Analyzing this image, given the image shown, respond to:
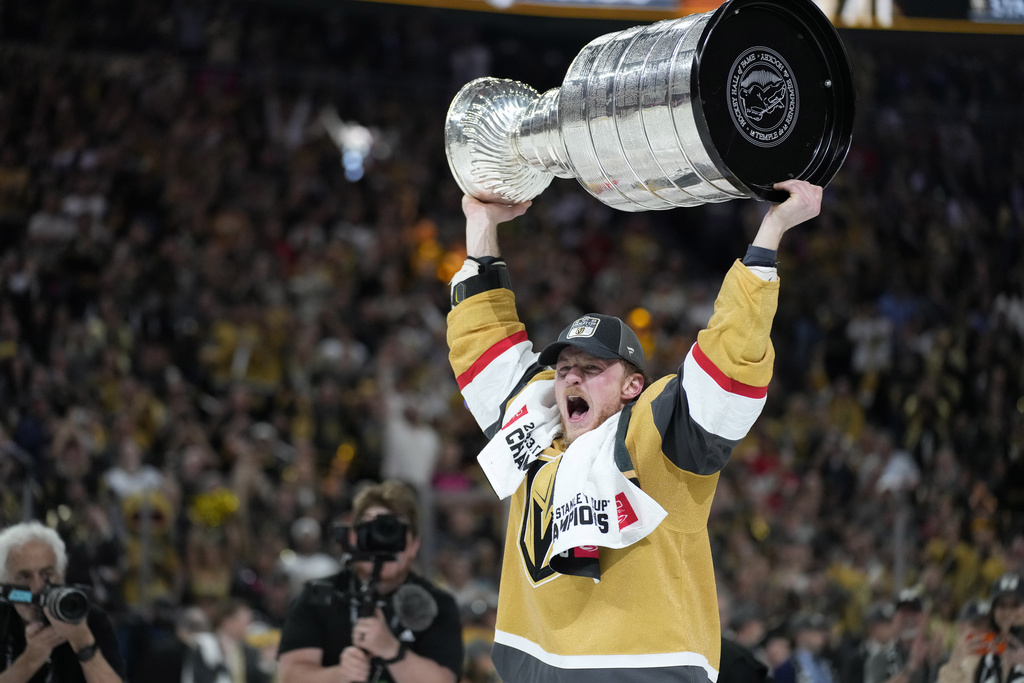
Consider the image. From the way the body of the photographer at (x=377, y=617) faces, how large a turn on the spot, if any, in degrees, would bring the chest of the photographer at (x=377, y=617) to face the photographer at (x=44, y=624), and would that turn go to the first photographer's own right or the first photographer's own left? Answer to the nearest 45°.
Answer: approximately 90° to the first photographer's own right

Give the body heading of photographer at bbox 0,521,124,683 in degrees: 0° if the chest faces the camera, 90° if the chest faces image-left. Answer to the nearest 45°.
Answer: approximately 315°

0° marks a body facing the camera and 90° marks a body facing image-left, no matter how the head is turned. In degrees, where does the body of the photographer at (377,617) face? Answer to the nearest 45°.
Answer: approximately 0°

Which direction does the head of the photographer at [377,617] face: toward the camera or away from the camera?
toward the camera

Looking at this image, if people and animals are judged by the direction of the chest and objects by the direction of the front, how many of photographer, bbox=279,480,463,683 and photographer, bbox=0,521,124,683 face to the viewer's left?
0
